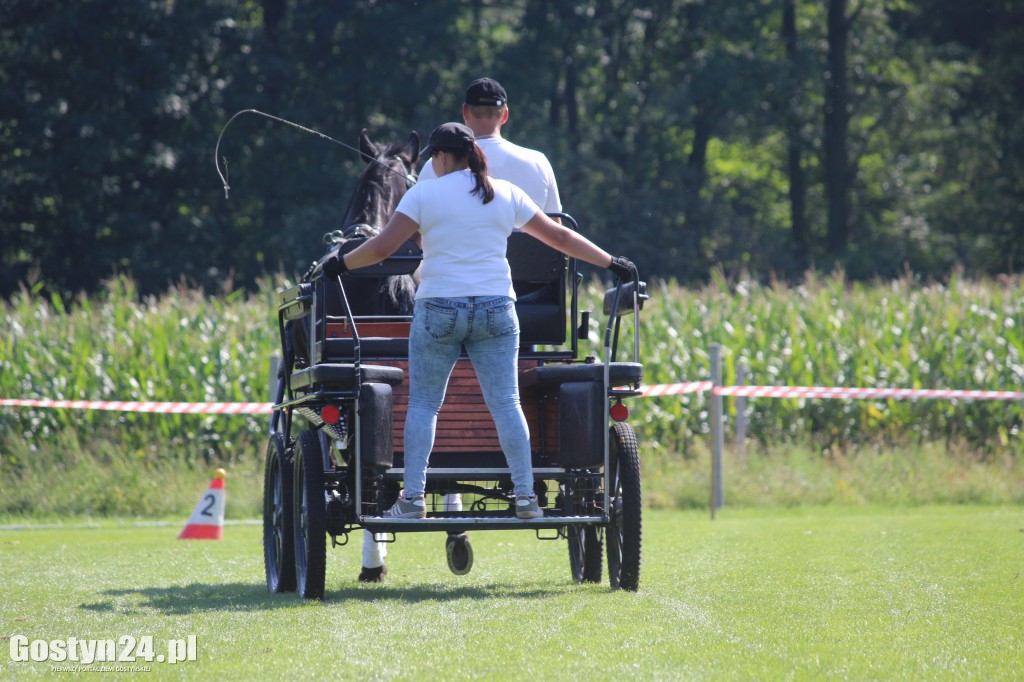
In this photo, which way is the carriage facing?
away from the camera

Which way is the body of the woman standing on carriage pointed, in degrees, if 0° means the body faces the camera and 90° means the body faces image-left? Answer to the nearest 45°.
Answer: approximately 180°

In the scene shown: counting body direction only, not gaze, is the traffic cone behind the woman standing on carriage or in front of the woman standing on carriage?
in front

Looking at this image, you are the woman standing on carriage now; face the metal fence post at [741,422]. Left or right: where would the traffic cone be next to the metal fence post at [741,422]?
left

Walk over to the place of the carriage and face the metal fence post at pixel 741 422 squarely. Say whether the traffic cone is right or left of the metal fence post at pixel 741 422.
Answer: left

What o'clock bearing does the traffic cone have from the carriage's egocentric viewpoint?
The traffic cone is roughly at 11 o'clock from the carriage.
